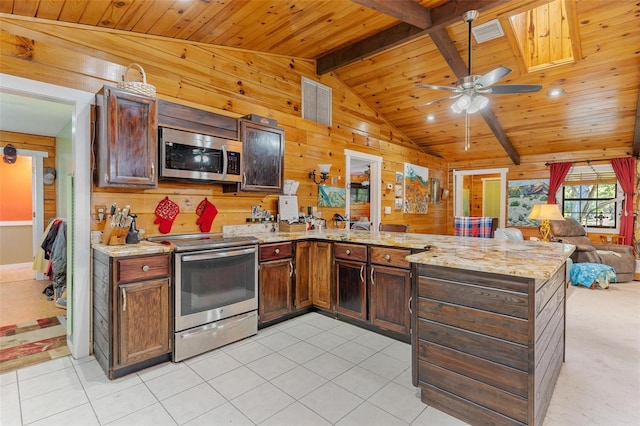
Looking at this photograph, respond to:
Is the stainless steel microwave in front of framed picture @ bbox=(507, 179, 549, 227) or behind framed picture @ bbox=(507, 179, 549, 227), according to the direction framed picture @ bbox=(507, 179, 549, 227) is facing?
in front

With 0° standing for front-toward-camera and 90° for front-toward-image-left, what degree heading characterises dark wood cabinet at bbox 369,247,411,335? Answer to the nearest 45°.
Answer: approximately 45°

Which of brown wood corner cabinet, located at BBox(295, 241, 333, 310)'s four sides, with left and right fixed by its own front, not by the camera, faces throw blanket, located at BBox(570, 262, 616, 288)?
left

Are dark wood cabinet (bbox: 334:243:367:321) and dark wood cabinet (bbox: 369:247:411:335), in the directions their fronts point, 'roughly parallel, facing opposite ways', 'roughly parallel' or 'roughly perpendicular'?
roughly parallel

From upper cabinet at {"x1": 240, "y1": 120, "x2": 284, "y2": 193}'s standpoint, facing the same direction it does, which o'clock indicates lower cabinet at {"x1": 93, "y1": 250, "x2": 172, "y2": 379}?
The lower cabinet is roughly at 3 o'clock from the upper cabinet.

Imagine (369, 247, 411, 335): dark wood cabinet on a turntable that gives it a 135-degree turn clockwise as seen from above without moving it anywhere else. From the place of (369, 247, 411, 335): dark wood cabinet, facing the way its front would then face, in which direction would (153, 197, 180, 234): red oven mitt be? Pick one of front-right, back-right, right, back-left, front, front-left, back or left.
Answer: left

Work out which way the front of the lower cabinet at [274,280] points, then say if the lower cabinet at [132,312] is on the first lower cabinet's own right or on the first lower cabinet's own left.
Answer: on the first lower cabinet's own right

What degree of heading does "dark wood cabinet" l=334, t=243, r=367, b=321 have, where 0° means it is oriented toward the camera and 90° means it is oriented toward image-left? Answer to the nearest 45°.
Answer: approximately 45°

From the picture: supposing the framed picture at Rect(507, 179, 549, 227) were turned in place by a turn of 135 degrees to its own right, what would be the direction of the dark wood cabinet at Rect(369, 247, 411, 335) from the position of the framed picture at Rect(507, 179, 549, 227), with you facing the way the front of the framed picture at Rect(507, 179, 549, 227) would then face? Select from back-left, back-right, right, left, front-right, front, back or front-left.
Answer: back-left

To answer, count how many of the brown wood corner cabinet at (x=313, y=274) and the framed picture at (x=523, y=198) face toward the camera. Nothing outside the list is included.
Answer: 2

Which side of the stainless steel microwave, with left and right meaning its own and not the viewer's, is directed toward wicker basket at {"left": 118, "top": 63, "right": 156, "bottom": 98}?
right

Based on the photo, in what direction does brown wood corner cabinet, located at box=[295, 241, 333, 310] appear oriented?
toward the camera

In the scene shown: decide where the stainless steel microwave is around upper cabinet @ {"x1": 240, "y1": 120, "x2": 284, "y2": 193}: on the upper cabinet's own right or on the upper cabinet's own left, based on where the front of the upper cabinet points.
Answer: on the upper cabinet's own right

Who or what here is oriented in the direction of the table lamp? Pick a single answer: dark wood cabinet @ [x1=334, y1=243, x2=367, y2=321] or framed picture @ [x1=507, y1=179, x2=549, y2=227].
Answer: the framed picture

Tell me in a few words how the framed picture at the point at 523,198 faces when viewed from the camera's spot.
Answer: facing the viewer
